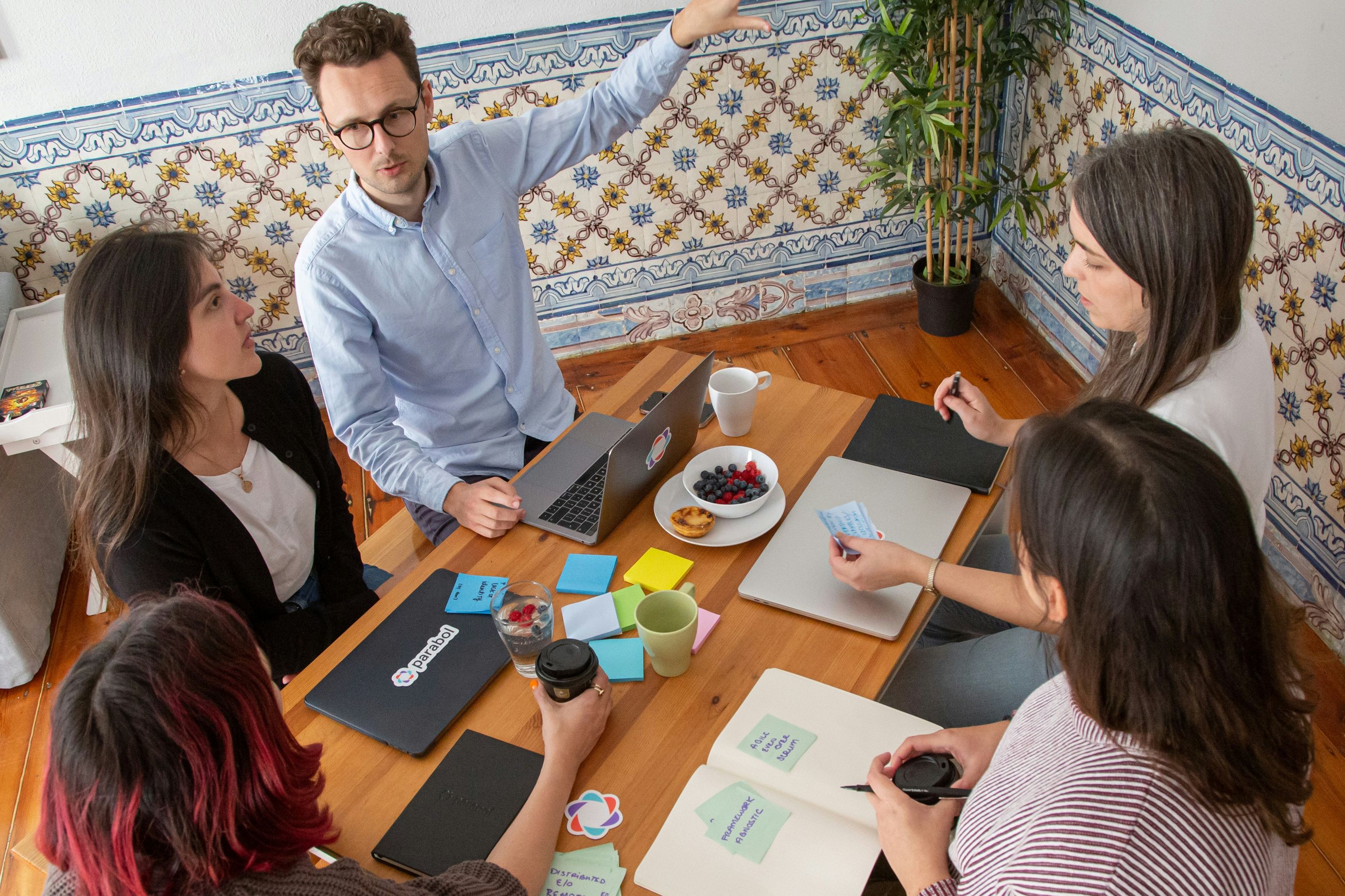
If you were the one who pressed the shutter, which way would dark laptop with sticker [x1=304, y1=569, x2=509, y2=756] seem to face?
facing away from the viewer and to the left of the viewer

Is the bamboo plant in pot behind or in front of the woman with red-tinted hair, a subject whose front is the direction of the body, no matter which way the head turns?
in front

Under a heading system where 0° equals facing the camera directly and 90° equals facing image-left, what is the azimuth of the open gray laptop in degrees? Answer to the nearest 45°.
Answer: approximately 135°

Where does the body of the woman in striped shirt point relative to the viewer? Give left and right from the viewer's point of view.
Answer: facing away from the viewer and to the left of the viewer

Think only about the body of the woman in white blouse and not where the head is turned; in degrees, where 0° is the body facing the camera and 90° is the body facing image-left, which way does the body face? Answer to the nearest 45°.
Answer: approximately 90°

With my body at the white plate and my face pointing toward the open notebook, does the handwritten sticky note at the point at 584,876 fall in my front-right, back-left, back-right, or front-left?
front-right

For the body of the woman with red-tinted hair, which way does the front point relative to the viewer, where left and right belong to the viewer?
facing away from the viewer and to the right of the viewer

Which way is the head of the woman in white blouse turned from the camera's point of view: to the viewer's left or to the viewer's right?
to the viewer's left

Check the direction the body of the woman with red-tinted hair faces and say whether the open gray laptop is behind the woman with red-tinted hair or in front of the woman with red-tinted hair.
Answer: in front

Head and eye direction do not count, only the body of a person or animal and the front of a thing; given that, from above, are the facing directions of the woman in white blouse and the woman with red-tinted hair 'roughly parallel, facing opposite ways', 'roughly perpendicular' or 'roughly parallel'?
roughly perpendicular

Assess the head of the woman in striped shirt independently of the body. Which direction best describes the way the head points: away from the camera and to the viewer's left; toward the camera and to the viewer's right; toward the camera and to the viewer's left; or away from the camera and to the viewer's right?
away from the camera and to the viewer's left

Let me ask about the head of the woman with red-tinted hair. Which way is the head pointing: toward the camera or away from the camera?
away from the camera

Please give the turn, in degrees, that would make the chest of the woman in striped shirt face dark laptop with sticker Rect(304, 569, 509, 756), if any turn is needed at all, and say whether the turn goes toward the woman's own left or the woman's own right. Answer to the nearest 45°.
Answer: approximately 45° to the woman's own left
